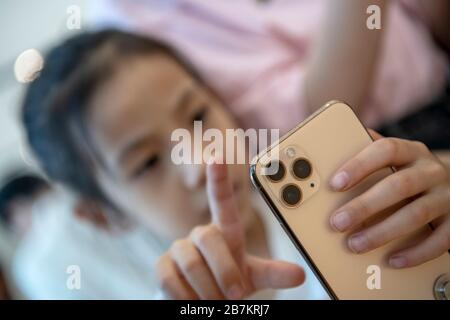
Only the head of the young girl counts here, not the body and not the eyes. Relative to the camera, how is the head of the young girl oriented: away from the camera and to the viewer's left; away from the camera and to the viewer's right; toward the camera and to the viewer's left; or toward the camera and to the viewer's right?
toward the camera and to the viewer's right

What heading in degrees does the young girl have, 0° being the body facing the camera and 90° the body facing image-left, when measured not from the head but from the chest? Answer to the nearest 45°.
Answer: approximately 315°
